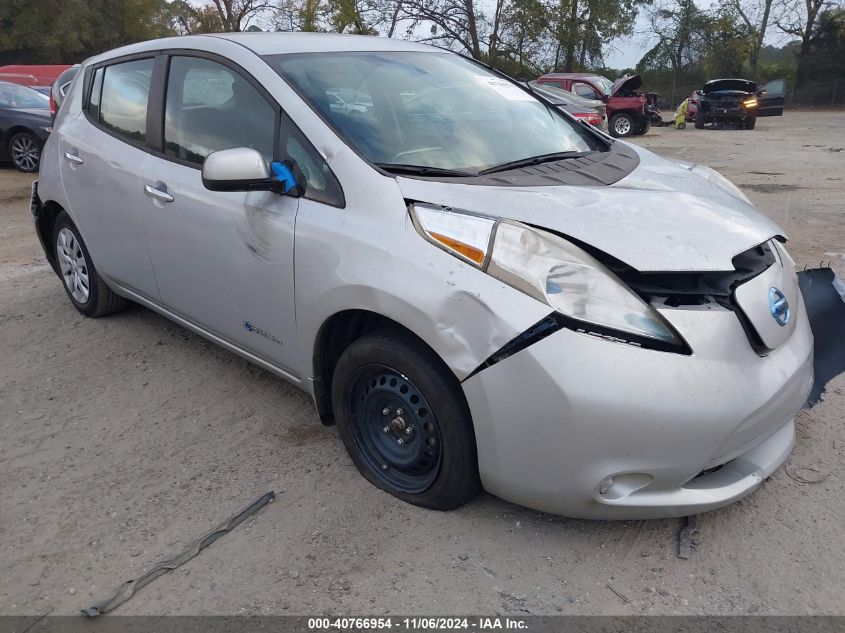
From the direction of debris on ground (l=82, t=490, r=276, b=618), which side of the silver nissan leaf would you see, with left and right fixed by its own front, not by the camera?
right

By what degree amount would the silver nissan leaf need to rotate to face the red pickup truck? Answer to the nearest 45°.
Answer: approximately 135° to its left

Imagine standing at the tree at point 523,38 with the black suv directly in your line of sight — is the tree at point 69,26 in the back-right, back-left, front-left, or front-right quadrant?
back-right

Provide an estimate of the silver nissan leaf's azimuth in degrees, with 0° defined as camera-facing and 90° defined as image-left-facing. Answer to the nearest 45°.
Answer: approximately 315°

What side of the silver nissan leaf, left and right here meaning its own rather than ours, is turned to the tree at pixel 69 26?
back

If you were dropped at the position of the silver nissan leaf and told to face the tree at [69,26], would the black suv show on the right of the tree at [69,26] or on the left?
right

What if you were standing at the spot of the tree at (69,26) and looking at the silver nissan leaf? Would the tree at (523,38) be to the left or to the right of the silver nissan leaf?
left

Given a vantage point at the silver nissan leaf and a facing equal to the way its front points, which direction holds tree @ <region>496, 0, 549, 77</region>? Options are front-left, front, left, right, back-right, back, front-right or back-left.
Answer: back-left

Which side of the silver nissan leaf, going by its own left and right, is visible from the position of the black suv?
left
